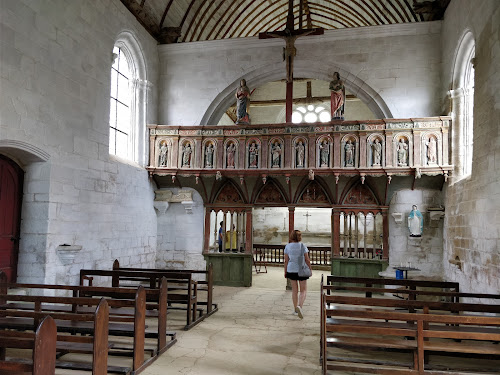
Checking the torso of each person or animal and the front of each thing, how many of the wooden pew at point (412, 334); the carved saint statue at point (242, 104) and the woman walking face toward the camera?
1

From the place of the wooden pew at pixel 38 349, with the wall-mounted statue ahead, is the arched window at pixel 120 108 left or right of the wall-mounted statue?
left

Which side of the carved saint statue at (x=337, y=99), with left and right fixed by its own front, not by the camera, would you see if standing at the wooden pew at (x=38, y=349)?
front

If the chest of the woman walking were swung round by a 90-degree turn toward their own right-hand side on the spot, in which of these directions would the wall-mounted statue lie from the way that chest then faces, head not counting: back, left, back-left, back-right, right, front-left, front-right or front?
front-left

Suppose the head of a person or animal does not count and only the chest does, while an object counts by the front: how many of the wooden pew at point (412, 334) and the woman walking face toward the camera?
0

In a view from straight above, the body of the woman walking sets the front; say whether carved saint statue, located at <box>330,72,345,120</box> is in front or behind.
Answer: in front

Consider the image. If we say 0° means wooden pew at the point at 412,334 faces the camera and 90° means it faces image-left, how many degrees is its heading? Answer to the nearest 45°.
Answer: approximately 180°

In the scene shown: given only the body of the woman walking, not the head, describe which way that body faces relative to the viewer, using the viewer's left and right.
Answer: facing away from the viewer

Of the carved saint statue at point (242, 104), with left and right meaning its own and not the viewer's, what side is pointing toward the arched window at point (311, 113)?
back

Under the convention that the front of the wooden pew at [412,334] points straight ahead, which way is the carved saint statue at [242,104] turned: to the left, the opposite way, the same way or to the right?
the opposite way

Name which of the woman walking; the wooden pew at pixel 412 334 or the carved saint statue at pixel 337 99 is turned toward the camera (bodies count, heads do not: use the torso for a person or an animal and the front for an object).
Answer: the carved saint statue

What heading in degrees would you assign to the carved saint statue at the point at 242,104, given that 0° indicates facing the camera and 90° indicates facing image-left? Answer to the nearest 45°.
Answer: approximately 0°

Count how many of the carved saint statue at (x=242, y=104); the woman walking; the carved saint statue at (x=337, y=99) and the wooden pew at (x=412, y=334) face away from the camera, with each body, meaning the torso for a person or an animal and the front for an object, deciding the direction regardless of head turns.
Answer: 2

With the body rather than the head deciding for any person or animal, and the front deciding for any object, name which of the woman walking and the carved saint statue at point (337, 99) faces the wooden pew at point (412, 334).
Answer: the carved saint statue

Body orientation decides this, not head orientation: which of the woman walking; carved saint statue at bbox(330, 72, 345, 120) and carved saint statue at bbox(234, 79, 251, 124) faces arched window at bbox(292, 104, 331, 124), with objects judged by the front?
the woman walking

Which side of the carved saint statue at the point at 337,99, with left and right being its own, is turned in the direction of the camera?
front
